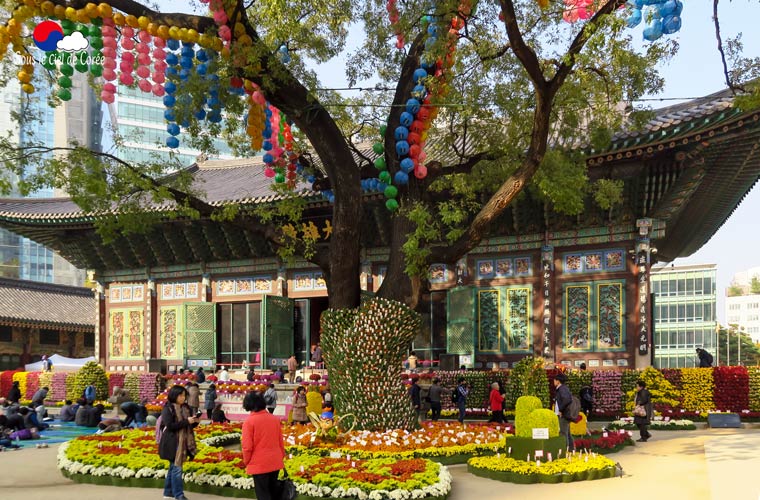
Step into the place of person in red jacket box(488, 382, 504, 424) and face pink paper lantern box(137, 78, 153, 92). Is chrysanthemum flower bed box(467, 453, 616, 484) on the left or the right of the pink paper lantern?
left

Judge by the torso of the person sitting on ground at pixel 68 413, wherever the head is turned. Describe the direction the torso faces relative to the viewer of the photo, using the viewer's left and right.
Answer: facing away from the viewer and to the right of the viewer

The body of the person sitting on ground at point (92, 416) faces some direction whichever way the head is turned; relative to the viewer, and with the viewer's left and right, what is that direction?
facing away from the viewer and to the right of the viewer

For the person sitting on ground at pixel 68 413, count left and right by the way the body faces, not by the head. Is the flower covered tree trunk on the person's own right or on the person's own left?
on the person's own right

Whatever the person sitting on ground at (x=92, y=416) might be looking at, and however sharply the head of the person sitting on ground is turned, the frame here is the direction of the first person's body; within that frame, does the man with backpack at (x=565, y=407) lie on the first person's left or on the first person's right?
on the first person's right

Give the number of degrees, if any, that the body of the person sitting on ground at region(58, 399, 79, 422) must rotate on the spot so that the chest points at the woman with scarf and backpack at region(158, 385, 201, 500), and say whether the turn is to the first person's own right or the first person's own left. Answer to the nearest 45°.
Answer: approximately 135° to the first person's own right

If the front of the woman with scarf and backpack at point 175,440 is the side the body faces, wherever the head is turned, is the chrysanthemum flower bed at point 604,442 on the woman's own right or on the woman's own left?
on the woman's own left

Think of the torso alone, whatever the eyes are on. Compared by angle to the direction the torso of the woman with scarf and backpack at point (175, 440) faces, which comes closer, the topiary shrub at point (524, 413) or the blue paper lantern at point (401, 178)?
the topiary shrub

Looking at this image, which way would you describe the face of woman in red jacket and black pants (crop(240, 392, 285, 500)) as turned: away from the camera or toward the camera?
away from the camera
